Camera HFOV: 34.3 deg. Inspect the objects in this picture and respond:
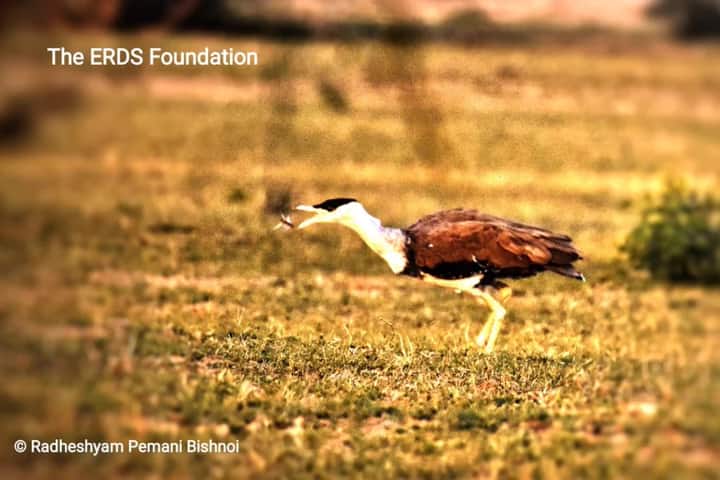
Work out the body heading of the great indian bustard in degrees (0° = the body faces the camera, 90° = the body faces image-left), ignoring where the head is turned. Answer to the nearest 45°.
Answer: approximately 90°

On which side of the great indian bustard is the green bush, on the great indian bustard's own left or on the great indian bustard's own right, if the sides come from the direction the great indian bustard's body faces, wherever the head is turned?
on the great indian bustard's own right
